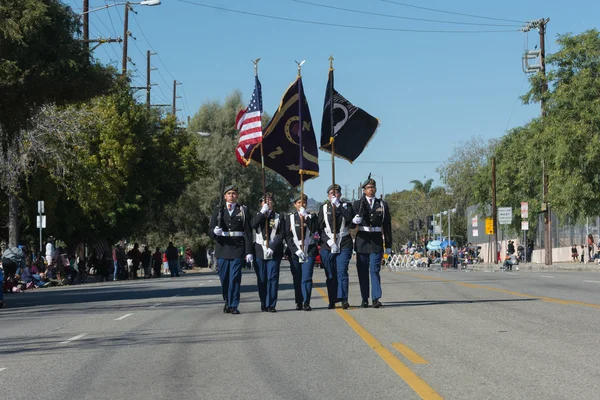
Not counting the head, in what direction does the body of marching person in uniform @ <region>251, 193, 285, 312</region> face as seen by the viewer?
toward the camera

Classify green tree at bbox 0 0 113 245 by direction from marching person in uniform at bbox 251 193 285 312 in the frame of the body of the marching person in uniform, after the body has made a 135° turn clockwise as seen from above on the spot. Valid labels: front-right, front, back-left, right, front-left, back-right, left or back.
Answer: front

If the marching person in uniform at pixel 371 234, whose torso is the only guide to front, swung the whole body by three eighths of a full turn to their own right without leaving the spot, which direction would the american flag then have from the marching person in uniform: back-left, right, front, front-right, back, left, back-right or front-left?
front

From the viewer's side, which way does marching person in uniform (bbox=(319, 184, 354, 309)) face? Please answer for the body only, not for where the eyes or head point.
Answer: toward the camera

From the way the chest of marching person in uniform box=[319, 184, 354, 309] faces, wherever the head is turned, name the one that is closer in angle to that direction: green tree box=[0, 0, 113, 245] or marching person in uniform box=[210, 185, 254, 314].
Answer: the marching person in uniform

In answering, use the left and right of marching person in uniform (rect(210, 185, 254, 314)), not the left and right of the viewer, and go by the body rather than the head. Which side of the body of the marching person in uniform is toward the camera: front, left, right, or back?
front

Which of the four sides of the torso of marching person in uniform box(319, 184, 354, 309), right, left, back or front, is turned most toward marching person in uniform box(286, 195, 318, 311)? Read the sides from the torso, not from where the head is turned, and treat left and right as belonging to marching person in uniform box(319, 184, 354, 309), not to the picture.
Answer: right

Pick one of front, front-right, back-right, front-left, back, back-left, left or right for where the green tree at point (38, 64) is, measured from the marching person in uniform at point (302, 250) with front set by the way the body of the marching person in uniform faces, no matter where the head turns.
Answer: back-right

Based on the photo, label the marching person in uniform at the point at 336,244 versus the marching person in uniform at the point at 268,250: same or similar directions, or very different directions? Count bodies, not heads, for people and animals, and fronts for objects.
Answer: same or similar directions

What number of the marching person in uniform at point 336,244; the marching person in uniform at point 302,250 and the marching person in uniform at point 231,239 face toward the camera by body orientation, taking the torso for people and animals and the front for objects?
3

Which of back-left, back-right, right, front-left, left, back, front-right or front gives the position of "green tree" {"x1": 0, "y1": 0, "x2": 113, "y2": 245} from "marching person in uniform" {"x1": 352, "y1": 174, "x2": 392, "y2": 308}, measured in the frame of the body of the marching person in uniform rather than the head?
back-right

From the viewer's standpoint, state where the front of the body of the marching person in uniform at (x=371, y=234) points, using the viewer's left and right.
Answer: facing the viewer
